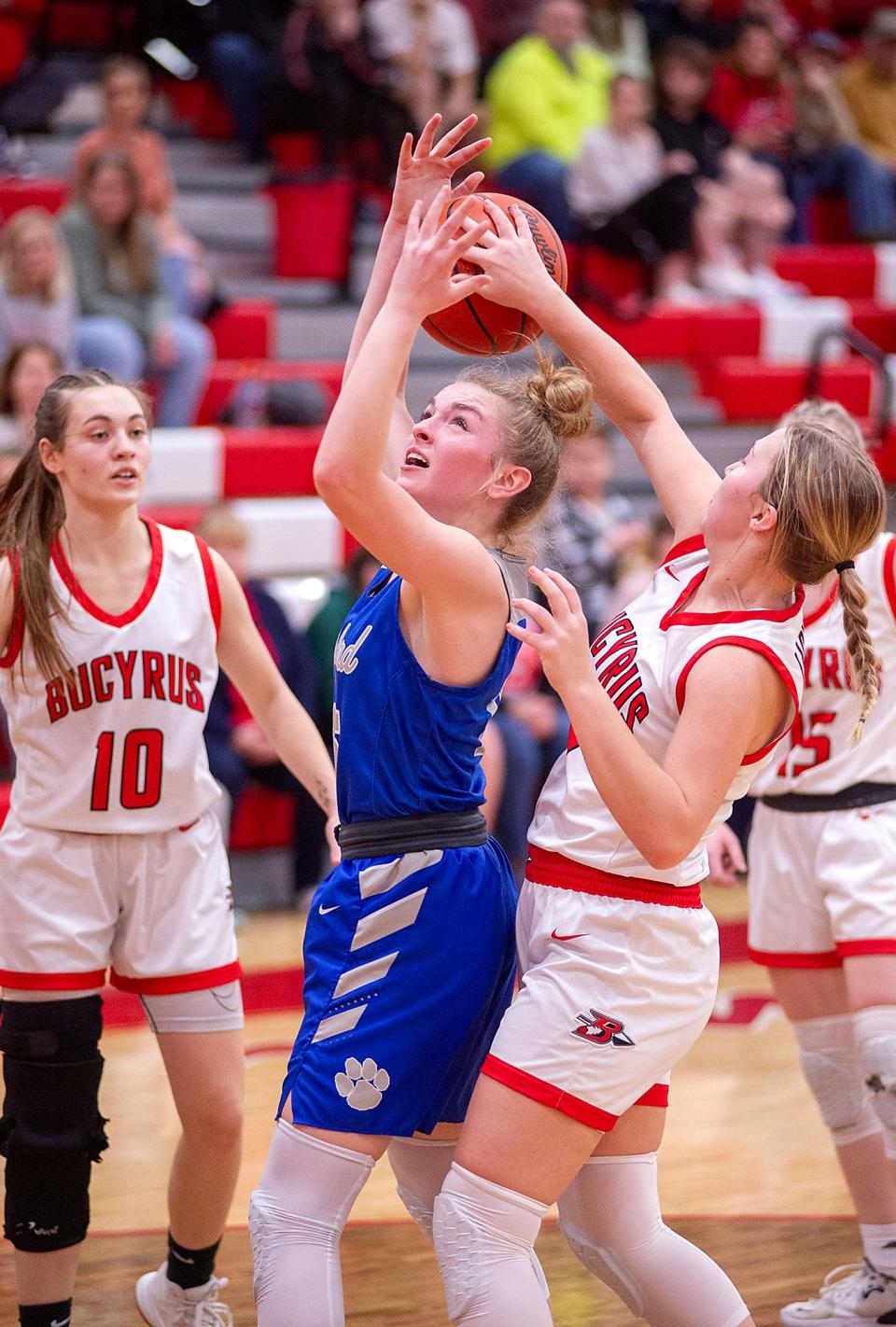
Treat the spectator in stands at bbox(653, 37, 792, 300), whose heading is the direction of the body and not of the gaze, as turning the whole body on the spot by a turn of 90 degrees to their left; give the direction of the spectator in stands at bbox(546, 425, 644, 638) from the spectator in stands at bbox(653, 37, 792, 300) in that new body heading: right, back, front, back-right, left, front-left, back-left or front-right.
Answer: back-right

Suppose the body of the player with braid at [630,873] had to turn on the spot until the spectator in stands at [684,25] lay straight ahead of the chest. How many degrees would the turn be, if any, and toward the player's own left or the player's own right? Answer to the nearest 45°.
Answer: approximately 90° to the player's own right

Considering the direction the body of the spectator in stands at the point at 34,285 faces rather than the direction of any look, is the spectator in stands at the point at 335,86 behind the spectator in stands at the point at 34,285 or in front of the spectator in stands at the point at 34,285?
behind

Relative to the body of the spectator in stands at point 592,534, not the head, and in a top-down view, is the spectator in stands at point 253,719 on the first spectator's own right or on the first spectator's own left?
on the first spectator's own right

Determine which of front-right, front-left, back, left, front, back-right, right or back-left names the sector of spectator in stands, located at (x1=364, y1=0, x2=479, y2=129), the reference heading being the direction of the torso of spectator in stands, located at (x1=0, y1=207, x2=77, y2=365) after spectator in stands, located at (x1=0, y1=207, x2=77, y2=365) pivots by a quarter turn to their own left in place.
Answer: front-left

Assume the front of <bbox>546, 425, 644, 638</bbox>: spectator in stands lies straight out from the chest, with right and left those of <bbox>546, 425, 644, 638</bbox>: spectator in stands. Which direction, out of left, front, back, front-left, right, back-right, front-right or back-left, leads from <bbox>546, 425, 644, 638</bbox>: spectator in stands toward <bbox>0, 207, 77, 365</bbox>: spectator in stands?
right

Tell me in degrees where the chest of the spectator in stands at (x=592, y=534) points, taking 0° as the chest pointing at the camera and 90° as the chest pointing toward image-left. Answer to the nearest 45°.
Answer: approximately 0°

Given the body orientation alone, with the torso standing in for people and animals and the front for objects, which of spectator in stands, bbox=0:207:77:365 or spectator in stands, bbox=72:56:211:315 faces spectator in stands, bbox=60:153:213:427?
spectator in stands, bbox=72:56:211:315

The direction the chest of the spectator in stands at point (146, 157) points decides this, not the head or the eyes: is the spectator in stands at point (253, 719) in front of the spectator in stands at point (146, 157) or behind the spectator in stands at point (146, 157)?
in front
